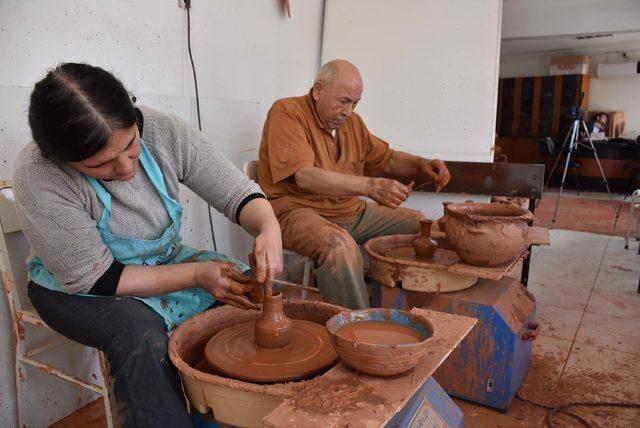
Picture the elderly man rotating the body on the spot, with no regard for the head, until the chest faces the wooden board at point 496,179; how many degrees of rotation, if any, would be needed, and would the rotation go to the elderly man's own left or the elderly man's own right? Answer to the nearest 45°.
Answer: approximately 90° to the elderly man's own left

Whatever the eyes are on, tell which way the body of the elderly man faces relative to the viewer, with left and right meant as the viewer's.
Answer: facing the viewer and to the right of the viewer

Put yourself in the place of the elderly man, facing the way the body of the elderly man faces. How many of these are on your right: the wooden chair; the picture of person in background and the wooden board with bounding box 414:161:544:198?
1

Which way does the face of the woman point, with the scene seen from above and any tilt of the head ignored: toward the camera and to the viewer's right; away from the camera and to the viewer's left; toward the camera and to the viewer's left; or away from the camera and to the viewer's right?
toward the camera and to the viewer's right

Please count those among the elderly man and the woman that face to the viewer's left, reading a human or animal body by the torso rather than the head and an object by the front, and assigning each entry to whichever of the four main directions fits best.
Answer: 0

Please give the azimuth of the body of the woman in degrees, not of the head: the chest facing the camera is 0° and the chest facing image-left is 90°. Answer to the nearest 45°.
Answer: approximately 315°

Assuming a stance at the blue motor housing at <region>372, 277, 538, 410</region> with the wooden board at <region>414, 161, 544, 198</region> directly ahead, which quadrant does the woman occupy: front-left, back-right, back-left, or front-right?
back-left

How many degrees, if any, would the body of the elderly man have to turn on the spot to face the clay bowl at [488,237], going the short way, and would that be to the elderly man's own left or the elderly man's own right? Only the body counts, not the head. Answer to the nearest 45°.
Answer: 0° — they already face it

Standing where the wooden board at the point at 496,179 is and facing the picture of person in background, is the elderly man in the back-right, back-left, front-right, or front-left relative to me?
back-left

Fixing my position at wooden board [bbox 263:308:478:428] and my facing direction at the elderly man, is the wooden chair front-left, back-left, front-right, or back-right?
front-left

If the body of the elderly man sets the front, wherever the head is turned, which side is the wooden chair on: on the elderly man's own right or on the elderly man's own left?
on the elderly man's own right

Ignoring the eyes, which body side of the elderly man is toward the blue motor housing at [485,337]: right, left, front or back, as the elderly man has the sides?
front
